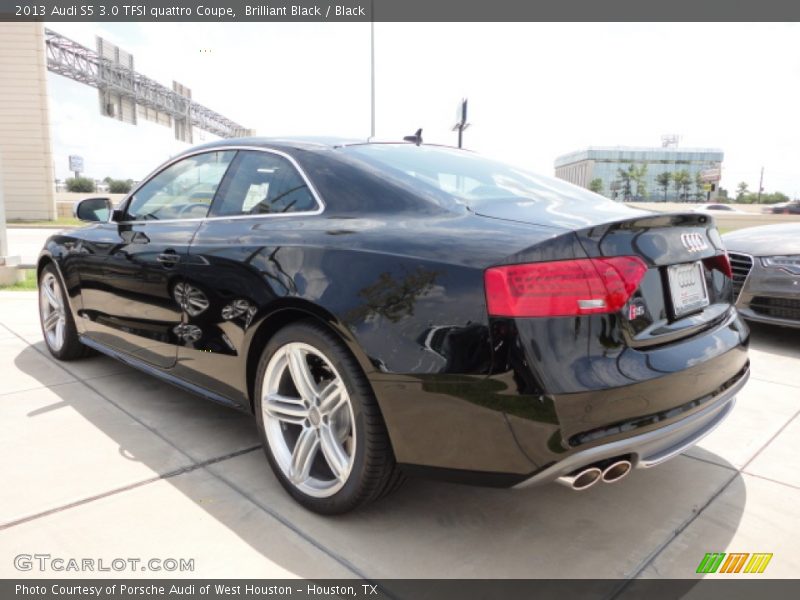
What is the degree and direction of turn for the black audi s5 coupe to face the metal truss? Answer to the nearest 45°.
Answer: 0° — it already faces it

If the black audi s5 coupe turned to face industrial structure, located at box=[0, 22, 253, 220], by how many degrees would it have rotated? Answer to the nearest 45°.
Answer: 0° — it already faces it

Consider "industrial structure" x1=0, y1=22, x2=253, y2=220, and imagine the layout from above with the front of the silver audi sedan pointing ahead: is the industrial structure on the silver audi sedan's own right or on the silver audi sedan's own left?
on the silver audi sedan's own right

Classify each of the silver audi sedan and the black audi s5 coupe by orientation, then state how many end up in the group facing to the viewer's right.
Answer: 0

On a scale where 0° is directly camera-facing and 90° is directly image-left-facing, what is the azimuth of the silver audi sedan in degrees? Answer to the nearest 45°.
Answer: approximately 45°

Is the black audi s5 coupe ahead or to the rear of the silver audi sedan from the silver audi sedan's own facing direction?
ahead

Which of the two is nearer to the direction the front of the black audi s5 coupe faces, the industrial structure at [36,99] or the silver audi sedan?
the industrial structure

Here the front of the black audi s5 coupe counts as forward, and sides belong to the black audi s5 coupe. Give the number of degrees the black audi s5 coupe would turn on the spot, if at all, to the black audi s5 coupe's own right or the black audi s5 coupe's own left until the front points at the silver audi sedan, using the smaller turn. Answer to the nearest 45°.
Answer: approximately 90° to the black audi s5 coupe's own right

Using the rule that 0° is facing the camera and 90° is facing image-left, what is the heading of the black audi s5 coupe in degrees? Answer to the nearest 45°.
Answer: approximately 135°
